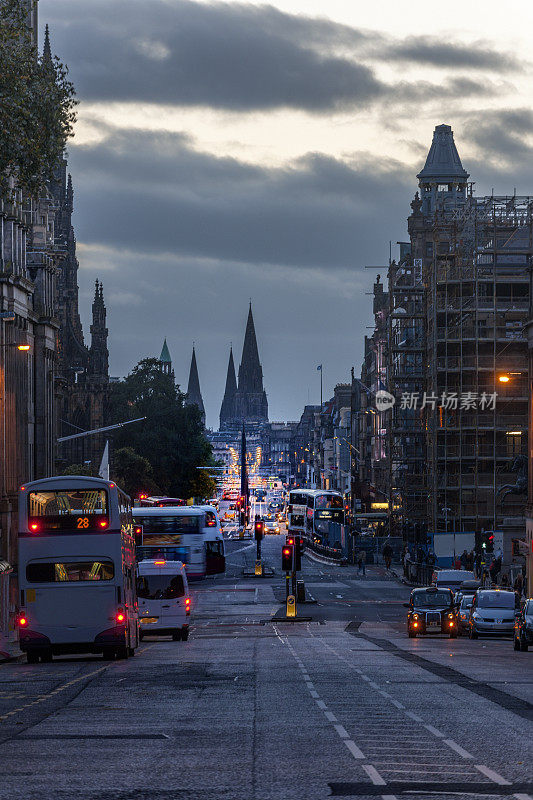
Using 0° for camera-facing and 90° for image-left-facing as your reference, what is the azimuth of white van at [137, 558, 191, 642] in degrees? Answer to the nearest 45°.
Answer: approximately 180°

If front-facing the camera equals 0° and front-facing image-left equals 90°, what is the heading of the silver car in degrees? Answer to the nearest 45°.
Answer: approximately 0°

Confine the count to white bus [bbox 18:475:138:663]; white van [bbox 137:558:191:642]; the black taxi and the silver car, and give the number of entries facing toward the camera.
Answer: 2

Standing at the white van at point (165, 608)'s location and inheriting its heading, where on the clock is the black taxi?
The black taxi is roughly at 3 o'clock from the white van.

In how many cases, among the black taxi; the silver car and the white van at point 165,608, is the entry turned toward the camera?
2

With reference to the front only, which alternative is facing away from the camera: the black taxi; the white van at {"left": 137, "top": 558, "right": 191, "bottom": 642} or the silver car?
the white van

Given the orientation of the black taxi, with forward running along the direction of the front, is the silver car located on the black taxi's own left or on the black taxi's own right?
on the black taxi's own left

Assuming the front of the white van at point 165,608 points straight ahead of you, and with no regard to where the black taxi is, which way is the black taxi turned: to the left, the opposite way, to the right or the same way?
the opposite way

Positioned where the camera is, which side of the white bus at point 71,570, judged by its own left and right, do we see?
back
